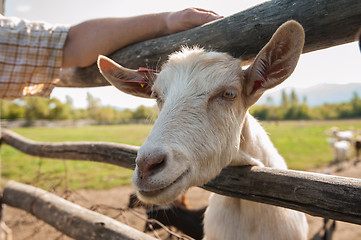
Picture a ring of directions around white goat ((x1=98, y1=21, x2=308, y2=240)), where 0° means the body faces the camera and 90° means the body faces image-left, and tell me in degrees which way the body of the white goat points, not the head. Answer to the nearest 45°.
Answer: approximately 45°
